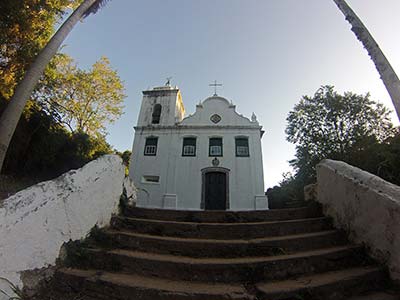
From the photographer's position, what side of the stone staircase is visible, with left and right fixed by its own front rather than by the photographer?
front

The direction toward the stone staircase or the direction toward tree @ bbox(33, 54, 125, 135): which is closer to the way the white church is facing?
the stone staircase

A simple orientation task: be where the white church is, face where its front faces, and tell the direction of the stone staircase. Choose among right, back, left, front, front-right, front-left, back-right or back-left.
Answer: front

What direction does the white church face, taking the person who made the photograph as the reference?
facing the viewer

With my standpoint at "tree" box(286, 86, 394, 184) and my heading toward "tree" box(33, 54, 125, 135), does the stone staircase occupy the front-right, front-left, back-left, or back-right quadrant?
front-left

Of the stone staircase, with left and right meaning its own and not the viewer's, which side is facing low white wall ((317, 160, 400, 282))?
left

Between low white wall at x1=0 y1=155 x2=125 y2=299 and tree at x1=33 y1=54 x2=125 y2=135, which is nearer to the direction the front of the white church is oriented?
the low white wall

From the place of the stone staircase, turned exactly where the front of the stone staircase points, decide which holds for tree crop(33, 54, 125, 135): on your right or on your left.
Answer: on your right

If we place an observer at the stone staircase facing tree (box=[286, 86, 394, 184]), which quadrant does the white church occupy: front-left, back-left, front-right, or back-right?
front-left

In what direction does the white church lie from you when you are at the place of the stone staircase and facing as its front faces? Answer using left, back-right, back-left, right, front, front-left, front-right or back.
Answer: back

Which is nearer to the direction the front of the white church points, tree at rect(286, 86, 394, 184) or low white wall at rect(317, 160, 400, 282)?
the low white wall

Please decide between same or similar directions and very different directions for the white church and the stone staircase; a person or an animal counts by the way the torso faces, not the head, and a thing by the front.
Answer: same or similar directions

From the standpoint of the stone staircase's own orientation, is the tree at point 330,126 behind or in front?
behind

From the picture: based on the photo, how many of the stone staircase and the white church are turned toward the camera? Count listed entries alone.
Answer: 2

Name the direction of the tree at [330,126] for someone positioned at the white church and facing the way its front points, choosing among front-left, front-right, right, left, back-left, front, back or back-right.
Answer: left
